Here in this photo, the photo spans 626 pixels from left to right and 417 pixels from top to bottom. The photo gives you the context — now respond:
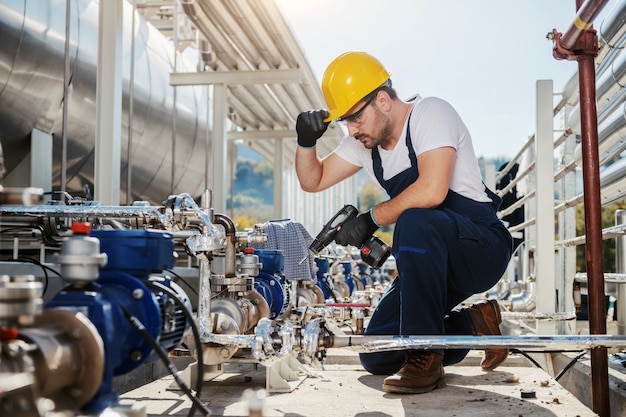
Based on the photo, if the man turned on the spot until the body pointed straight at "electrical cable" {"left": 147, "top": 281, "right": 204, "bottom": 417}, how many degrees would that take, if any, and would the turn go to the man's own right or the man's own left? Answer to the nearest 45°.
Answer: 0° — they already face it

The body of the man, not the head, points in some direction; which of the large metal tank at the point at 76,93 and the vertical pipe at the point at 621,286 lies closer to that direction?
the large metal tank

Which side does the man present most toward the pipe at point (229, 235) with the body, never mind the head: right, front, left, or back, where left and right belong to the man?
front

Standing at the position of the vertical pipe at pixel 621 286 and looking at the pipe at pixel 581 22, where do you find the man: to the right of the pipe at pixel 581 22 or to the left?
right

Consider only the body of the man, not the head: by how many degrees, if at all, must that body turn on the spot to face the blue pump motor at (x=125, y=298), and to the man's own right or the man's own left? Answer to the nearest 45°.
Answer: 0° — they already face it

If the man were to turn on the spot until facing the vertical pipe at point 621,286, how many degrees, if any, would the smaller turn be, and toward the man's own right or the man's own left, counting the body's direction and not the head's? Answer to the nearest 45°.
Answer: approximately 180°

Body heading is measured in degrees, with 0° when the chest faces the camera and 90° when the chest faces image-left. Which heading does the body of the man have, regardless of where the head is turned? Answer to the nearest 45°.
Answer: approximately 45°

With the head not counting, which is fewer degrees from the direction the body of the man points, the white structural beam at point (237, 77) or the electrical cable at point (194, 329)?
the electrical cable

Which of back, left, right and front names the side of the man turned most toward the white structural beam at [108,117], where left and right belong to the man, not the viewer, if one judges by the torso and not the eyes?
right

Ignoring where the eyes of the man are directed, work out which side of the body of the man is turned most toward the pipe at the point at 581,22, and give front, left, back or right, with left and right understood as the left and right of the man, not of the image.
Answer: left

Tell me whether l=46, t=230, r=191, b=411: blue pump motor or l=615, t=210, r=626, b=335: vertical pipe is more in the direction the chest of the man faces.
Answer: the blue pump motor

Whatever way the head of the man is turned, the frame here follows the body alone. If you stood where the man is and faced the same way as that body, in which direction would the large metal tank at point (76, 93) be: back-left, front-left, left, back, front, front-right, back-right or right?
right

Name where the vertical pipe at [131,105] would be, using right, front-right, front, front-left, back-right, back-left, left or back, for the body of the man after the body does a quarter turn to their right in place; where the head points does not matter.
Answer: front

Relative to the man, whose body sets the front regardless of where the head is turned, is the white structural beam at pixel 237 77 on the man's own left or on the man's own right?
on the man's own right
